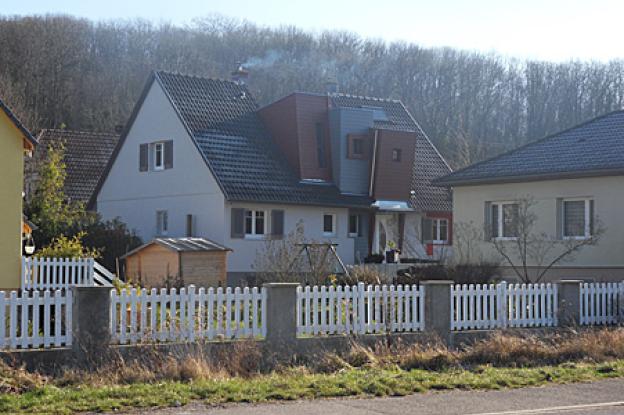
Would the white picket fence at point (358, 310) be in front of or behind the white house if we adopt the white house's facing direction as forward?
in front

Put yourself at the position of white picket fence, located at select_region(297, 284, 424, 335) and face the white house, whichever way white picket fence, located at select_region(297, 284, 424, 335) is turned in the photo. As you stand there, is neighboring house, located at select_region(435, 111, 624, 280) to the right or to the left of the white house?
right

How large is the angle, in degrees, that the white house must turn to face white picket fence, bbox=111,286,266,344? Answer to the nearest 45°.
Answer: approximately 45° to its right

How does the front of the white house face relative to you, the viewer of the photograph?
facing the viewer and to the right of the viewer

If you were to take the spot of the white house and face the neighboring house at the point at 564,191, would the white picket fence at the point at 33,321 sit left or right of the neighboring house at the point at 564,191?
right

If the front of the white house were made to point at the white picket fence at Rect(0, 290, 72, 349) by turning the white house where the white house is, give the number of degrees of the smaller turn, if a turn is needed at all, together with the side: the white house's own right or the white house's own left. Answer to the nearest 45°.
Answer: approximately 45° to the white house's own right

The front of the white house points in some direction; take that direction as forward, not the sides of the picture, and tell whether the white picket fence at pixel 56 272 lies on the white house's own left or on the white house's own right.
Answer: on the white house's own right

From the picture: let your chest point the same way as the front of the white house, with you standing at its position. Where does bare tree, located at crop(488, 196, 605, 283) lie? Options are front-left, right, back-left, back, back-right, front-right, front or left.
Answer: front

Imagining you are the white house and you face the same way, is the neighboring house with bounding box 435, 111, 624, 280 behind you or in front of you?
in front
